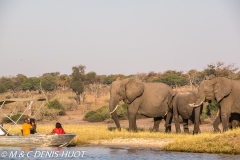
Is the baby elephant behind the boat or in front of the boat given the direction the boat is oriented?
in front

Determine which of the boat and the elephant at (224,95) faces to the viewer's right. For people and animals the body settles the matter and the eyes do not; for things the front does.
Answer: the boat

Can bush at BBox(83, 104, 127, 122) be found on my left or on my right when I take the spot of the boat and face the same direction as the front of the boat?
on my left

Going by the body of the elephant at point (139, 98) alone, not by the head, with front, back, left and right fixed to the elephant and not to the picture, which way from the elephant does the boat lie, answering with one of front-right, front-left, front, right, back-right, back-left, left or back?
front-left

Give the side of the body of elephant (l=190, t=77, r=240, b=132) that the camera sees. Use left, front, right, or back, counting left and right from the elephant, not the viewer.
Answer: left

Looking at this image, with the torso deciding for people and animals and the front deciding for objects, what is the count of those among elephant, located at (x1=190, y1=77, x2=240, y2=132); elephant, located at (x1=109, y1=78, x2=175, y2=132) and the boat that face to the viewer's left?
2

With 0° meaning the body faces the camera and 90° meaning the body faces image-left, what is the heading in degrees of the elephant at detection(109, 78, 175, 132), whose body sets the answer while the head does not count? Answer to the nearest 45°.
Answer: approximately 90°

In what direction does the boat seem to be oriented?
to the viewer's right

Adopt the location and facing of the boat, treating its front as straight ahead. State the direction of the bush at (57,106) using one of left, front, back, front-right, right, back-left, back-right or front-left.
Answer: left
